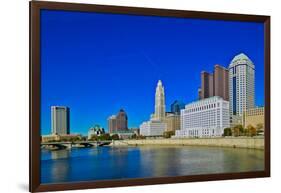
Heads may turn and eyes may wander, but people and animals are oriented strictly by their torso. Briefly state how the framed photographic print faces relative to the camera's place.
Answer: facing the viewer and to the right of the viewer
